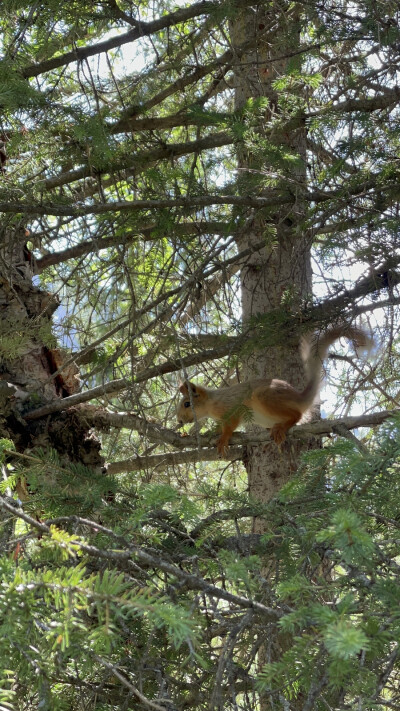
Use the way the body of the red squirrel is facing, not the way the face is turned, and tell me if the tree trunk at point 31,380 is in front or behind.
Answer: in front

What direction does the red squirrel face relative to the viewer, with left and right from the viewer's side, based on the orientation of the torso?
facing to the left of the viewer
